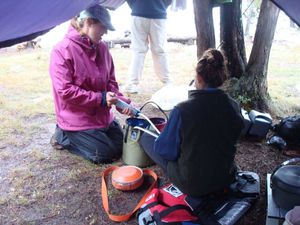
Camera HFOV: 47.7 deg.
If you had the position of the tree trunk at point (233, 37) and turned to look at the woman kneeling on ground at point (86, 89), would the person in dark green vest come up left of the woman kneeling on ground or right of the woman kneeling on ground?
left

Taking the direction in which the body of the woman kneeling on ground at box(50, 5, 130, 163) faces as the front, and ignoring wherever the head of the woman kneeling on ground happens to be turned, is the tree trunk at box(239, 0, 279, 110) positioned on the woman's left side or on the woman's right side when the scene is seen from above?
on the woman's left side

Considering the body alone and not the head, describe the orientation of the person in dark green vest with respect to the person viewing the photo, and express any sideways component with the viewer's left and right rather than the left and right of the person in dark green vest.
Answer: facing away from the viewer and to the left of the viewer

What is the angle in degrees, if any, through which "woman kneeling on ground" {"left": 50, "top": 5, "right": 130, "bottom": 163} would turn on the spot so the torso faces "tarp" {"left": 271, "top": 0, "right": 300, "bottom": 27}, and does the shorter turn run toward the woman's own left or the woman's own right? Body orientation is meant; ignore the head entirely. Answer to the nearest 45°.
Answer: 0° — they already face it

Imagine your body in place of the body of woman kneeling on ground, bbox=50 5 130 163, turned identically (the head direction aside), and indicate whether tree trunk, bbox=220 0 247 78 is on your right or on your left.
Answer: on your left

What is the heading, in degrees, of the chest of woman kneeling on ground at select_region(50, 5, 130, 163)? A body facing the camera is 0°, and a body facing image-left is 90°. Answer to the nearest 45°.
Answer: approximately 315°

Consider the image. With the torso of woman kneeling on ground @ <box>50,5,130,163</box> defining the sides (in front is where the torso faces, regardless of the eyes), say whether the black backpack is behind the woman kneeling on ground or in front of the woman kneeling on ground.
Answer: in front

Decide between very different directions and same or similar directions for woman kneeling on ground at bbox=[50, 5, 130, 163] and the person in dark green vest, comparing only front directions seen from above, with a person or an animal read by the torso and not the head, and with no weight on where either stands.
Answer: very different directions

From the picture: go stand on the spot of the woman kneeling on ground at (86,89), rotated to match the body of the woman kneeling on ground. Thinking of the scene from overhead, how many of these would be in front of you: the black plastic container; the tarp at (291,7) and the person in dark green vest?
3

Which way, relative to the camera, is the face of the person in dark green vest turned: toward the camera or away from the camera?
away from the camera
